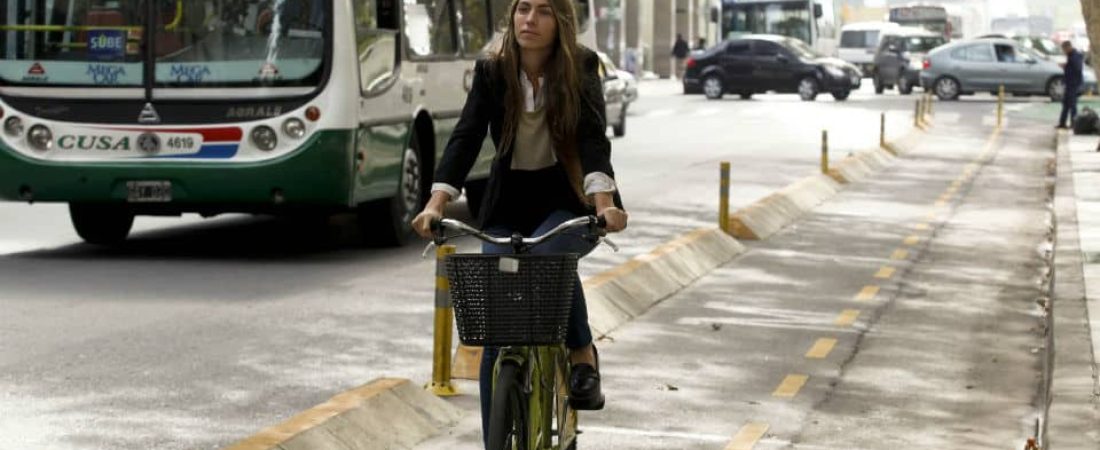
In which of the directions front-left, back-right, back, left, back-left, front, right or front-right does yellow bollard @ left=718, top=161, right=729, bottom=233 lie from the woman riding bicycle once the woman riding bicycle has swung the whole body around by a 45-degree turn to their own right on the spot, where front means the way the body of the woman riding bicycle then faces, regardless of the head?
back-right

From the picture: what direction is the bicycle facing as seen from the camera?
toward the camera

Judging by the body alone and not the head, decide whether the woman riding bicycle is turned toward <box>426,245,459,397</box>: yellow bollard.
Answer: no

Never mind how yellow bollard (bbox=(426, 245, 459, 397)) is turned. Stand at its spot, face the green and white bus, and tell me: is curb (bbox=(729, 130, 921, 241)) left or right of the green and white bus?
right

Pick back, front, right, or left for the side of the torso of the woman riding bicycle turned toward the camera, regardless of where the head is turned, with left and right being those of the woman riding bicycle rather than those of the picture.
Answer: front

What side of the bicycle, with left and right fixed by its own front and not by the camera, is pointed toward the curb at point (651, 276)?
back

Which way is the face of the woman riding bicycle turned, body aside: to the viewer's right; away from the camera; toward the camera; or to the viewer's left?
toward the camera

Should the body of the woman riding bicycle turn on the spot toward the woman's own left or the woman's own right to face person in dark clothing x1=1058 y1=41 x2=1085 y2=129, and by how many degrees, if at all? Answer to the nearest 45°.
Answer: approximately 180°

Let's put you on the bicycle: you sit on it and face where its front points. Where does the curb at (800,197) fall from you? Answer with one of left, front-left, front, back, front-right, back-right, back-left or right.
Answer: back

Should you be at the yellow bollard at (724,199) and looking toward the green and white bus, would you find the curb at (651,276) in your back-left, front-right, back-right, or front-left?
front-left

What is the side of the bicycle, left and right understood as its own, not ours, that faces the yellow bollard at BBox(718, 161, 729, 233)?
back
